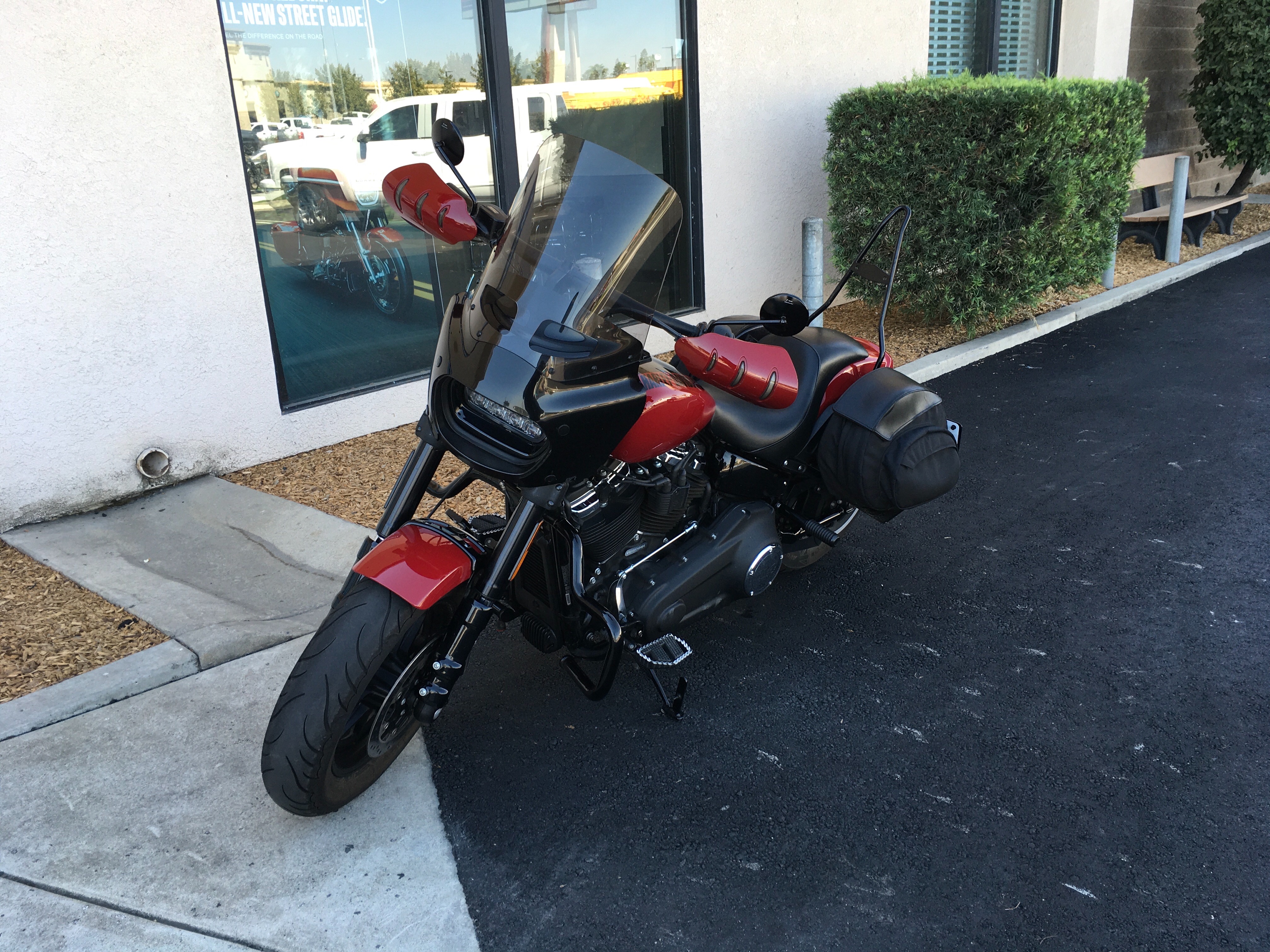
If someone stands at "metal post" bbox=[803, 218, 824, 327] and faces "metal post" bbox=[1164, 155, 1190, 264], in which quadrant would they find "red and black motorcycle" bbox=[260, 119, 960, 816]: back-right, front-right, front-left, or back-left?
back-right

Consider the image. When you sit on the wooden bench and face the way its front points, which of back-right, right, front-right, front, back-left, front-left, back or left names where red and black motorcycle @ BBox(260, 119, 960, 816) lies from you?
front-right

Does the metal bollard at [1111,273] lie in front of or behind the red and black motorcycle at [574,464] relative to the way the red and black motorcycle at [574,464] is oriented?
behind

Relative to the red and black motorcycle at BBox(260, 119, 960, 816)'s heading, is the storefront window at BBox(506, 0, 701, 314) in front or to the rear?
to the rear

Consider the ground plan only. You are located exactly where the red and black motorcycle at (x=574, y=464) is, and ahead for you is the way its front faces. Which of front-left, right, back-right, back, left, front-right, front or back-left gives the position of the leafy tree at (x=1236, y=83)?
back

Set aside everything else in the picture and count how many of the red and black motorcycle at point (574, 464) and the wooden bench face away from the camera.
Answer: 0

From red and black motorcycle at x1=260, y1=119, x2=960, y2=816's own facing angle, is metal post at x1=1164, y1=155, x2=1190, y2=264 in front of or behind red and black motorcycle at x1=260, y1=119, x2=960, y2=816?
behind

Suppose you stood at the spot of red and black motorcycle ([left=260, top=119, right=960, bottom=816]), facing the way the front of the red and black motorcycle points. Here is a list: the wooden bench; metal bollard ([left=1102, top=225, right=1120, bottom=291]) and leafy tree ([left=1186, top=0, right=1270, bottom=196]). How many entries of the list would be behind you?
3

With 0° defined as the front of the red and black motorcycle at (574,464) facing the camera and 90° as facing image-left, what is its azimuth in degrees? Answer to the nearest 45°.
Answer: approximately 45°

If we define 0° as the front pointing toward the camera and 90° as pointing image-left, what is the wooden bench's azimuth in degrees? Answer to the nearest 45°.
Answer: approximately 315°

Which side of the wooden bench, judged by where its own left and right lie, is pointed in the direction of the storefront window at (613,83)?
right
